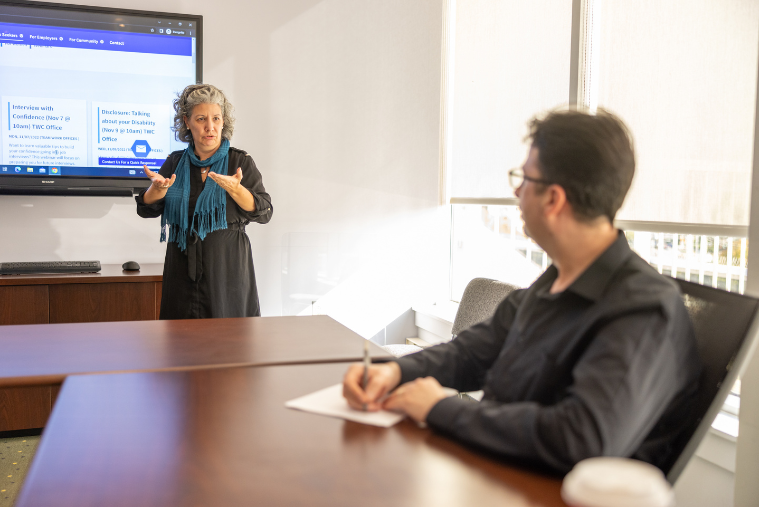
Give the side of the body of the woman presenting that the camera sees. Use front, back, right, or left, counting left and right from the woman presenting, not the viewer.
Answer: front

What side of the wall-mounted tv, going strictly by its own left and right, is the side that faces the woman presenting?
front

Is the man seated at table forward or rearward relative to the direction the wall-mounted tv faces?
forward

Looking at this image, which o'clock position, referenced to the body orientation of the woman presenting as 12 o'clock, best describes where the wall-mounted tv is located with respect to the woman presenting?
The wall-mounted tv is roughly at 5 o'clock from the woman presenting.

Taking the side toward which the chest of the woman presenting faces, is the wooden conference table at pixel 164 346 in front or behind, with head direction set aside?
in front

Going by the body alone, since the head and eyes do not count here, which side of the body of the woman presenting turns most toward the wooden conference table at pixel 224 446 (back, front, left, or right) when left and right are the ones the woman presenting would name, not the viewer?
front

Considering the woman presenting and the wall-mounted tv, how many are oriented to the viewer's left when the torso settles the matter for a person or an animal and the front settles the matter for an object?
0

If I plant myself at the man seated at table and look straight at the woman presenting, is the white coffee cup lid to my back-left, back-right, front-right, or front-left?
back-left

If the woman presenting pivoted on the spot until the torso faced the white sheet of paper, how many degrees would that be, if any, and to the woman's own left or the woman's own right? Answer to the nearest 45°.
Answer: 0° — they already face it

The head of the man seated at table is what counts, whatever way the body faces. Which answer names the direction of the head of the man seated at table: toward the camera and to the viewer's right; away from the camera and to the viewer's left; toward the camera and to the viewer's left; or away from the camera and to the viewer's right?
away from the camera and to the viewer's left

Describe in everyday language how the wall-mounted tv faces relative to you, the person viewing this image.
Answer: facing the viewer and to the right of the viewer
